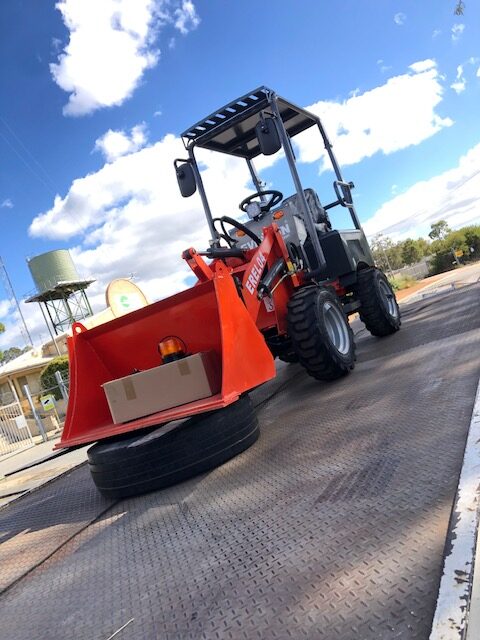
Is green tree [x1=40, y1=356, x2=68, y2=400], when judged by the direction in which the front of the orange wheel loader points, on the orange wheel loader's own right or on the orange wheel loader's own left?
on the orange wheel loader's own right

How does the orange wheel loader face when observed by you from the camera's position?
facing the viewer and to the left of the viewer

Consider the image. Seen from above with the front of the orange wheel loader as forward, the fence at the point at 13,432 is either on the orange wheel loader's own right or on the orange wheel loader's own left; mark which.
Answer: on the orange wheel loader's own right
